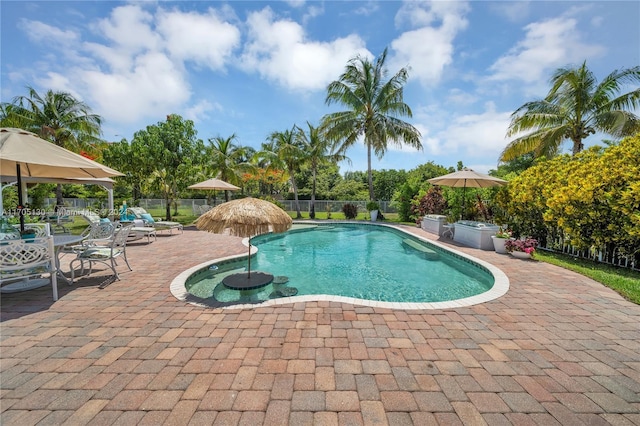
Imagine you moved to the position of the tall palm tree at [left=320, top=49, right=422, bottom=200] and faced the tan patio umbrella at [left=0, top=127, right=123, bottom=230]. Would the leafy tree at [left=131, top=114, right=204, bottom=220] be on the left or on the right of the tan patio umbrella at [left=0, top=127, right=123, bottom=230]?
right

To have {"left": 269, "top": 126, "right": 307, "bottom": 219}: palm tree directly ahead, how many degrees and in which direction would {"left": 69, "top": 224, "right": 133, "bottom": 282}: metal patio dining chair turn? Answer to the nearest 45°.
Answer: approximately 135° to its right

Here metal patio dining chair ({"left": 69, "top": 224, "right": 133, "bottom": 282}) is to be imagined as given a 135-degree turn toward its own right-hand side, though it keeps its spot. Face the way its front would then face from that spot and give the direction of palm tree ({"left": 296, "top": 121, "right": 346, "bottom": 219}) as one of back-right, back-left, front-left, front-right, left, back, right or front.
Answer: front

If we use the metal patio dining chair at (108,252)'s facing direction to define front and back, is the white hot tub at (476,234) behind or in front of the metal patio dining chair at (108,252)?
behind

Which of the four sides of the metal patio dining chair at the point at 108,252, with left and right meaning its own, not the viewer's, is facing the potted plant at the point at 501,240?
back

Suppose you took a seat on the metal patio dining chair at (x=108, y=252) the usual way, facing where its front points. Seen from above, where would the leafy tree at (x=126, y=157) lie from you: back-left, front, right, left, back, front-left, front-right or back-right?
right

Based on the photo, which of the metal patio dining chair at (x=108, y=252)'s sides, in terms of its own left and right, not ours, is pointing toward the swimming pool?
back

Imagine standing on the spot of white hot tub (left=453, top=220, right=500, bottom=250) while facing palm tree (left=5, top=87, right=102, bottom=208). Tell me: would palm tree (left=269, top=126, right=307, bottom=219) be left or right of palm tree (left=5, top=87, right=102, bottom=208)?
right

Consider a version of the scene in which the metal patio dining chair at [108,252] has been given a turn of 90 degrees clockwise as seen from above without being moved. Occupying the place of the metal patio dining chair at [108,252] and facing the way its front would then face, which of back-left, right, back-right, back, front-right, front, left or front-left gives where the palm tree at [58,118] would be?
front

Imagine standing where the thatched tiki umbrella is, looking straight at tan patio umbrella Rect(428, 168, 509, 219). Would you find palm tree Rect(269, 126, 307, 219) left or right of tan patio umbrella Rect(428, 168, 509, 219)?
left

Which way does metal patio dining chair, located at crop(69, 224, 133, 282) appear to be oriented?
to the viewer's left

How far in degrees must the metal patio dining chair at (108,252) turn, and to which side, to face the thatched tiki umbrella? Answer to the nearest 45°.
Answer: approximately 135° to its left

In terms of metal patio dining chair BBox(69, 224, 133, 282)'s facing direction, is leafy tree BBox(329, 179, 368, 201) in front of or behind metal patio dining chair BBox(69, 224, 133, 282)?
behind

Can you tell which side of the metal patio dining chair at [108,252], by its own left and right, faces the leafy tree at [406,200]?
back
